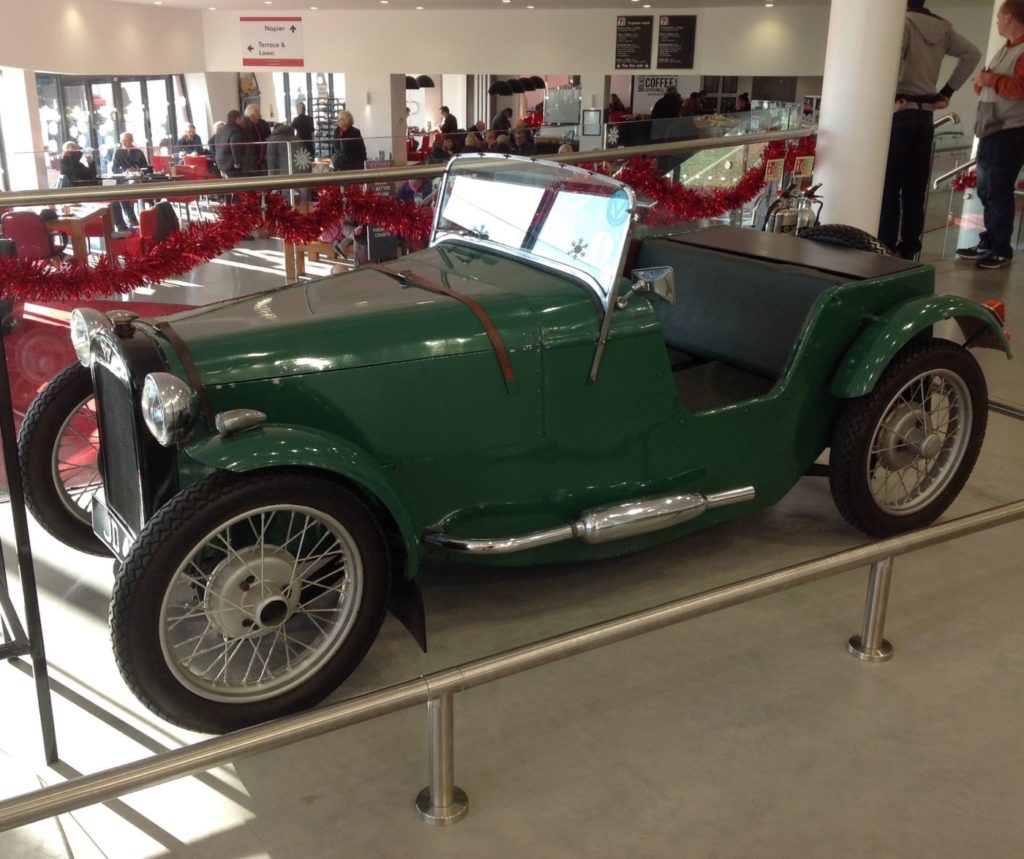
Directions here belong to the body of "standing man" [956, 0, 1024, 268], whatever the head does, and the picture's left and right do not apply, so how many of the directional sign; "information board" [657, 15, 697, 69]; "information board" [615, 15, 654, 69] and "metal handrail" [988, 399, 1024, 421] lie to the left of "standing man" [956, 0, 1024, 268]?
1

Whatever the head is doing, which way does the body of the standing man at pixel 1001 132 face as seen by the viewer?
to the viewer's left

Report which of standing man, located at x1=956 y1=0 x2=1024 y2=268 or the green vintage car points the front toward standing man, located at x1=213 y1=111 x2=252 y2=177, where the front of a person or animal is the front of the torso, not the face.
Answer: standing man, located at x1=956 y1=0 x2=1024 y2=268

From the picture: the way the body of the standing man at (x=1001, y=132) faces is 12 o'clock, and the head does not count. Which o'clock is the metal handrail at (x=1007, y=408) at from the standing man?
The metal handrail is roughly at 9 o'clock from the standing man.

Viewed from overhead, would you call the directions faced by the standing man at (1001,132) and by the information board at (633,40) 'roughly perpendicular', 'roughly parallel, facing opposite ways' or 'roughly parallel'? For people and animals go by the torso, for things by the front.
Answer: roughly perpendicular

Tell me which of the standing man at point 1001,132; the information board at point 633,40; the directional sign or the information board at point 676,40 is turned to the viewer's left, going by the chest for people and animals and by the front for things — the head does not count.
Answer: the standing man

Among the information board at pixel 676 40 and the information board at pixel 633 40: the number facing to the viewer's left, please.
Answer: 0

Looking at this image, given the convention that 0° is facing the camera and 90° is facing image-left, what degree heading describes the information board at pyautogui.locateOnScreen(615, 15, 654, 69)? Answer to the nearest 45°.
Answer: approximately 0°

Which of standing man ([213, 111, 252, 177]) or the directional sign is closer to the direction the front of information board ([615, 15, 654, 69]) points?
the standing man
